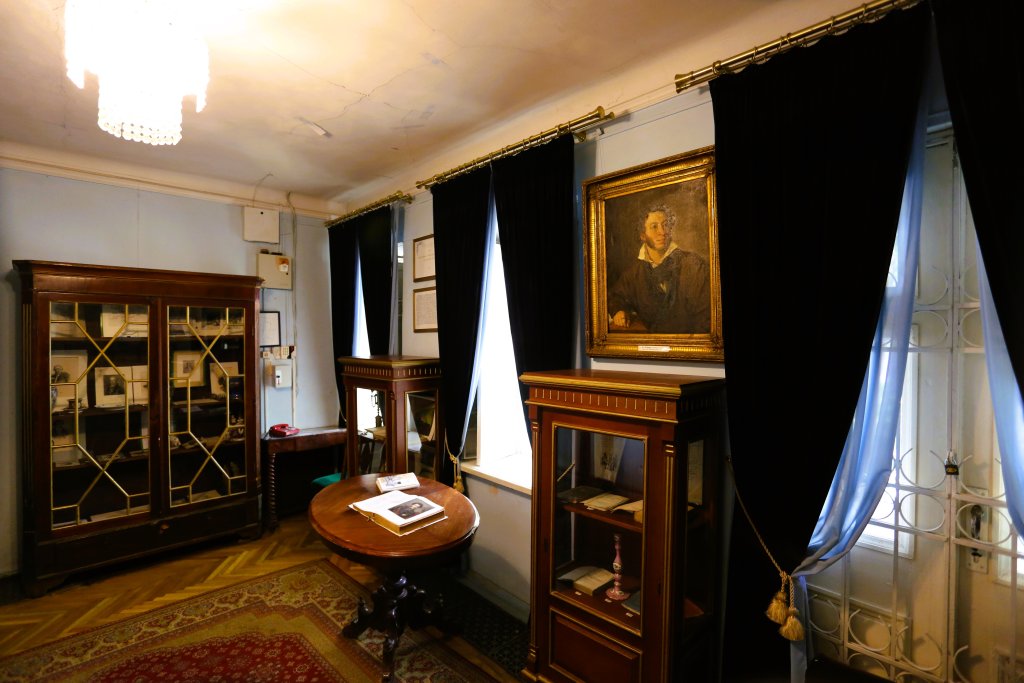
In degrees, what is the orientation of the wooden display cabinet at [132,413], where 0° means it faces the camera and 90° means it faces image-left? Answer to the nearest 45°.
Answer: approximately 315°

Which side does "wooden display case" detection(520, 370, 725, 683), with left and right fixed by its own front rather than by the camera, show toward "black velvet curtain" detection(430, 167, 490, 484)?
right

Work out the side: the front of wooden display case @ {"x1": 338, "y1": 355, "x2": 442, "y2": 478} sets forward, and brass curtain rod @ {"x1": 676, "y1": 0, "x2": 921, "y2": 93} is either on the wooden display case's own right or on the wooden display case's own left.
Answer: on the wooden display case's own left

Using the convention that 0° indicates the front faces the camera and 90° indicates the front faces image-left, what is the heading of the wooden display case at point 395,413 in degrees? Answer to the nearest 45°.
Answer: approximately 45°

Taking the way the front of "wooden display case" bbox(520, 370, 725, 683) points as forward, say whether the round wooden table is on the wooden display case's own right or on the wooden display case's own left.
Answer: on the wooden display case's own right

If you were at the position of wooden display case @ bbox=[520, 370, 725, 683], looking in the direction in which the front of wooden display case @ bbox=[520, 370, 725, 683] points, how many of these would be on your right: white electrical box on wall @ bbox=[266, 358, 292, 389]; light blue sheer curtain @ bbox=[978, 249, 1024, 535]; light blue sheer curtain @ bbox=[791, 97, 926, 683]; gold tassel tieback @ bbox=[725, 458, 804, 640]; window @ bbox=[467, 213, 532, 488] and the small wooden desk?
3

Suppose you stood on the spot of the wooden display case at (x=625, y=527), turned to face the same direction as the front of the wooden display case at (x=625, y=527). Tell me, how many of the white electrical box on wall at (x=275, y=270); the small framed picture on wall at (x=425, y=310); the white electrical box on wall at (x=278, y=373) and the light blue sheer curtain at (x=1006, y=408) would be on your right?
3

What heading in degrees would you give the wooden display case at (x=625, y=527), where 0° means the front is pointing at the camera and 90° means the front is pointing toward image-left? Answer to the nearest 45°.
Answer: approximately 45°

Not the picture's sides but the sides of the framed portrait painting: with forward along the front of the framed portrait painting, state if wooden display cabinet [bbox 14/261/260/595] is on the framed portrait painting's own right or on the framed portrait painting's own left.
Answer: on the framed portrait painting's own right
